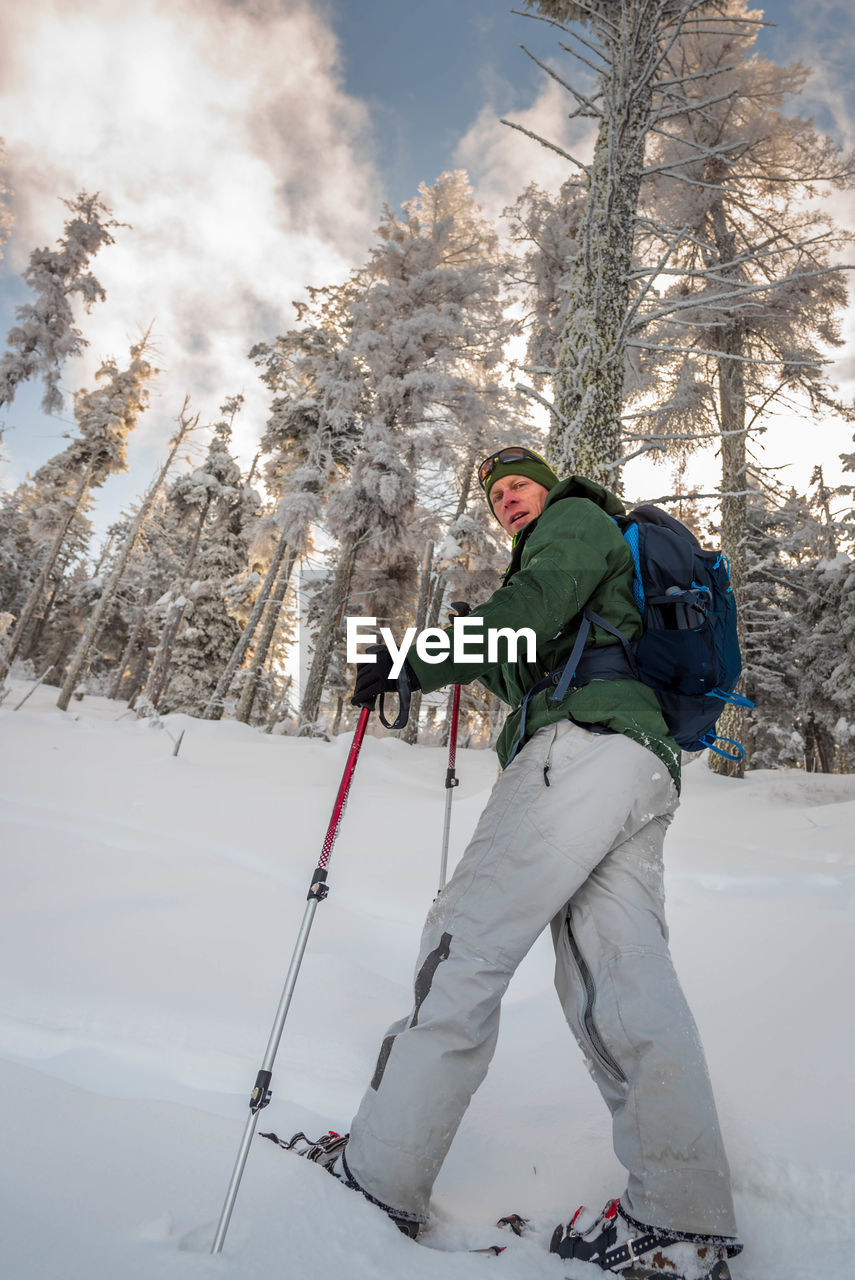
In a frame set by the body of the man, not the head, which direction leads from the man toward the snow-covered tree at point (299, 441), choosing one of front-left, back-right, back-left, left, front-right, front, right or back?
front-right

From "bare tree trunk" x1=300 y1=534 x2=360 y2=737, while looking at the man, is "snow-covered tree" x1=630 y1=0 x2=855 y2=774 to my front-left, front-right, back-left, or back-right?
front-left

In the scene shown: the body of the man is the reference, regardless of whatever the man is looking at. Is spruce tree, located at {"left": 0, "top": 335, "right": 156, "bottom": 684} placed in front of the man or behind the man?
in front

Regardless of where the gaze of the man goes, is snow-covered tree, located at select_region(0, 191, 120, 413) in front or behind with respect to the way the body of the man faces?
in front

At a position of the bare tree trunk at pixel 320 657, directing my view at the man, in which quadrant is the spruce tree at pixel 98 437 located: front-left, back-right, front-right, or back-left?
back-right

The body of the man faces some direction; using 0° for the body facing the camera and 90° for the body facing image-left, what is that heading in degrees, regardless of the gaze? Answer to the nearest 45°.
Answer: approximately 90°
